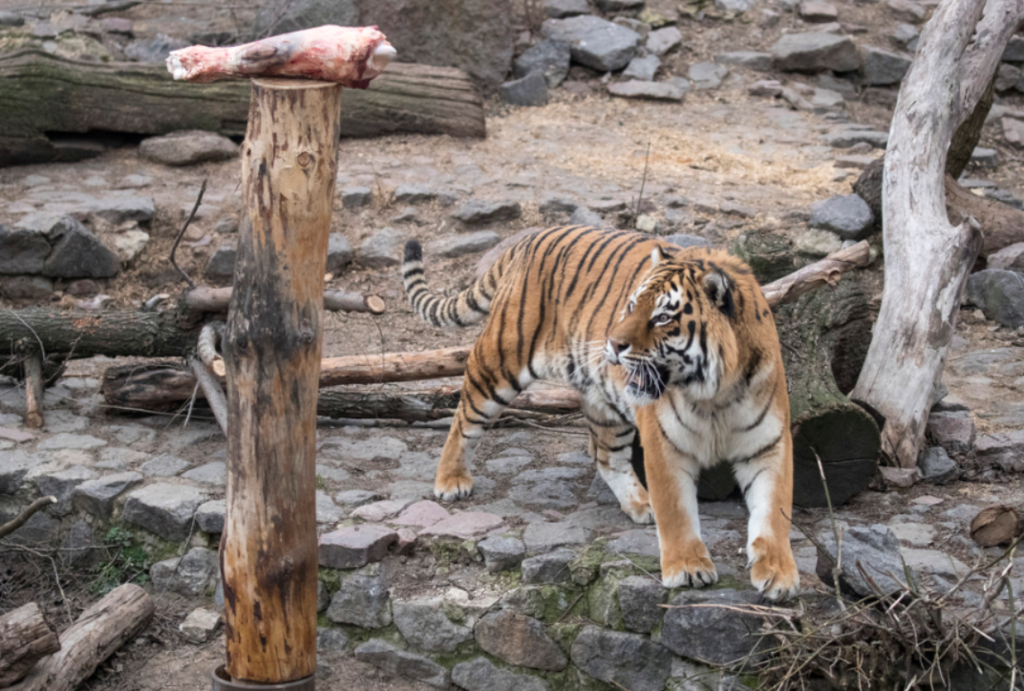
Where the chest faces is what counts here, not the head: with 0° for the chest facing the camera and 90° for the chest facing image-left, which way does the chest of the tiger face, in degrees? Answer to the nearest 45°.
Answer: approximately 315°

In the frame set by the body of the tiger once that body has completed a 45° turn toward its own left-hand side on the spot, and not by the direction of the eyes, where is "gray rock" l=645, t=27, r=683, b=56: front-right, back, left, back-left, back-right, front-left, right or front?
left

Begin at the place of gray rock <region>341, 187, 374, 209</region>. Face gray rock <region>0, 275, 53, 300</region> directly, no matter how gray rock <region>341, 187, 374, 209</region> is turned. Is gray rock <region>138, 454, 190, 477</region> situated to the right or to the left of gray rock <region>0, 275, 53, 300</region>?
left

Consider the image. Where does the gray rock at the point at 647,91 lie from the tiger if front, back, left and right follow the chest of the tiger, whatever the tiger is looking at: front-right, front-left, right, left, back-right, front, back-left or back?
back-left

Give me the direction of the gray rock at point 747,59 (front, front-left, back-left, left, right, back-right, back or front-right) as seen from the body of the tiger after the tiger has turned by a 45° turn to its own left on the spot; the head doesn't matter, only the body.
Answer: left

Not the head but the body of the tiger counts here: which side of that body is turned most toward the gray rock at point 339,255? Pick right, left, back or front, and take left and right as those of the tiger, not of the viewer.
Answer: back

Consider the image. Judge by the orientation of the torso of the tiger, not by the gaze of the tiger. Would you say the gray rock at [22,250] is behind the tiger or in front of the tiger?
behind

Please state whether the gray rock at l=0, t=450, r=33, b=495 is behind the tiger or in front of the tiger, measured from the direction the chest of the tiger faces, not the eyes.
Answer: behind

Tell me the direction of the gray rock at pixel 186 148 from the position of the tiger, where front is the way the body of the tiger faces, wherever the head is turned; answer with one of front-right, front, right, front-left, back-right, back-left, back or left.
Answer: back

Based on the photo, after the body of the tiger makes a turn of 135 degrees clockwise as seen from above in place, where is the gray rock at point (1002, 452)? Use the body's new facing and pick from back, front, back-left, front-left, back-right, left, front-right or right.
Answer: back-right

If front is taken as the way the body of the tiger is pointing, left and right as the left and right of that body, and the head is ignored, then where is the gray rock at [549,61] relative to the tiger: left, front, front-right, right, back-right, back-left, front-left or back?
back-left

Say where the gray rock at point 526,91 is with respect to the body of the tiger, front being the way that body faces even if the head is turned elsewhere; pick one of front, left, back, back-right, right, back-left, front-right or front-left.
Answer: back-left
